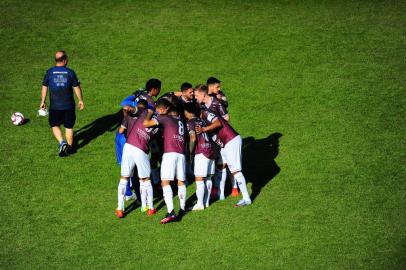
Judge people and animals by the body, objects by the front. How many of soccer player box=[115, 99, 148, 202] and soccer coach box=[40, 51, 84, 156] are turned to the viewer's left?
0

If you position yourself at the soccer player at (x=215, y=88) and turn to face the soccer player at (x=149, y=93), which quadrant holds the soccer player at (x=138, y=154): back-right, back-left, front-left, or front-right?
front-left

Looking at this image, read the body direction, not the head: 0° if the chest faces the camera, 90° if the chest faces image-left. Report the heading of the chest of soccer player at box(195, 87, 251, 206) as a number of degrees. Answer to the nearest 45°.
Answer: approximately 90°

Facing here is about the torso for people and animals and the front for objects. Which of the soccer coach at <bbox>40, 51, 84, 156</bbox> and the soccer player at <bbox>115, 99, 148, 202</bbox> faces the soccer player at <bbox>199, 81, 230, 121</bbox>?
the soccer player at <bbox>115, 99, 148, 202</bbox>

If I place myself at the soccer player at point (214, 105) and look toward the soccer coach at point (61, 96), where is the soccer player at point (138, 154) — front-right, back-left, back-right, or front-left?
front-left

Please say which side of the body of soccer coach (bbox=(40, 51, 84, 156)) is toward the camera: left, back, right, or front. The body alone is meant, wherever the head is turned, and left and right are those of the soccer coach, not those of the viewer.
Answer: back

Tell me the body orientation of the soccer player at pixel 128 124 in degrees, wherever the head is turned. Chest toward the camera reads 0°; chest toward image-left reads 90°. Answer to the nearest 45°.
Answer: approximately 270°

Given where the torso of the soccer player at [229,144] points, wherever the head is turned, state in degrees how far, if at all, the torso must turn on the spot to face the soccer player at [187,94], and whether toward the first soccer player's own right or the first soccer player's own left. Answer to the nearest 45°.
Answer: approximately 45° to the first soccer player's own right

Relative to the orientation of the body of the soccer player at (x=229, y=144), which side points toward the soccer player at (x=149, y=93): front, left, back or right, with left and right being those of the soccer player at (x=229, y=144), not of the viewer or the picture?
front

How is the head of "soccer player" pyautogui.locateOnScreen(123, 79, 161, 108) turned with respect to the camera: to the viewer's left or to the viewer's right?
to the viewer's right

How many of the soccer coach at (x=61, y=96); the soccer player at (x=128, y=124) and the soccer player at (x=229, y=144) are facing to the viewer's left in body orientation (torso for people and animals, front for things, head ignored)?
1

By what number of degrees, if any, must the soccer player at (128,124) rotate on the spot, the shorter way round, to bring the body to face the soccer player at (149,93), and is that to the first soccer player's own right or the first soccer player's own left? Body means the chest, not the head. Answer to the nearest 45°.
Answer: approximately 45° to the first soccer player's own left

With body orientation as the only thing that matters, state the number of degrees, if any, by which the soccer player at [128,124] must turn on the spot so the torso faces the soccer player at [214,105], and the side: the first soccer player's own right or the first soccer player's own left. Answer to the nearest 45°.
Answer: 0° — they already face them

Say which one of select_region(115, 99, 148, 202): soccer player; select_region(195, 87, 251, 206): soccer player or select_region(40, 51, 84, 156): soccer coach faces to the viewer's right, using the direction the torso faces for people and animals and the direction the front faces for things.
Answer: select_region(115, 99, 148, 202): soccer player

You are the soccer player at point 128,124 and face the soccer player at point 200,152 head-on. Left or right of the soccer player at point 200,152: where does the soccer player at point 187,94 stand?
left
